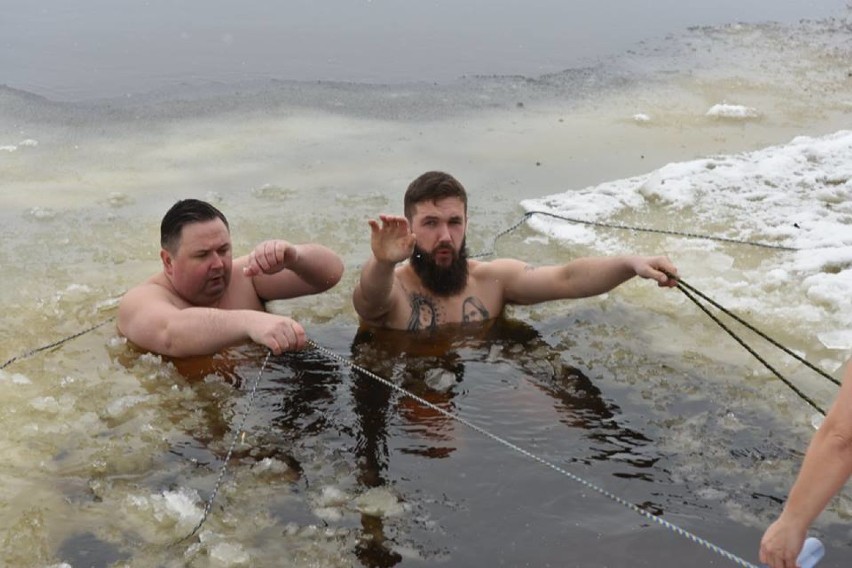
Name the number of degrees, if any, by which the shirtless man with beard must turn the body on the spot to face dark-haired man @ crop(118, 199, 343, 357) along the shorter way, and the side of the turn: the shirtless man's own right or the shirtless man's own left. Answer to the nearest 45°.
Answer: approximately 90° to the shirtless man's own right

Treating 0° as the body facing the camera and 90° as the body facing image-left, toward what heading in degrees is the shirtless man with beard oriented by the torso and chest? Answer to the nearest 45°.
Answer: approximately 0°

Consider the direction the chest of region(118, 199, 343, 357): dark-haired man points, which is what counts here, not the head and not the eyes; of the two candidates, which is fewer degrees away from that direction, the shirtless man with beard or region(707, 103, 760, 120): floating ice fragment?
the shirtless man with beard

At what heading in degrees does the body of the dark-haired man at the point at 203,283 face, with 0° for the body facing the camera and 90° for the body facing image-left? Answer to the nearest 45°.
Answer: approximately 315°

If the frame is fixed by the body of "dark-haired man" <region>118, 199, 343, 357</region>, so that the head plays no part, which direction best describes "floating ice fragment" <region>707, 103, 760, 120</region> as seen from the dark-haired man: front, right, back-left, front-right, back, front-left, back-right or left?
left

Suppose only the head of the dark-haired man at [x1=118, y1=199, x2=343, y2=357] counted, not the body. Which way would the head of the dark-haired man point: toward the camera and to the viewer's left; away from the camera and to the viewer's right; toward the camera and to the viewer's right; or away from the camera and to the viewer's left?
toward the camera and to the viewer's right

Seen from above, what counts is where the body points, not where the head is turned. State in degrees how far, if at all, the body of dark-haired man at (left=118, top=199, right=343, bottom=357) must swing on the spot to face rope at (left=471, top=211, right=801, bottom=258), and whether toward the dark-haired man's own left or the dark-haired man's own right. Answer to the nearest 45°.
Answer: approximately 90° to the dark-haired man's own left
